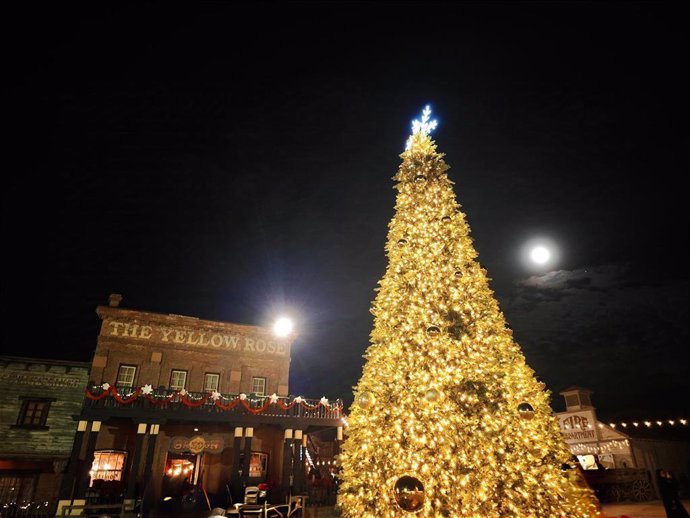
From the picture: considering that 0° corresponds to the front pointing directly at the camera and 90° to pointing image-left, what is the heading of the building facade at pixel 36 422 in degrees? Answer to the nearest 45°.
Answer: approximately 0°

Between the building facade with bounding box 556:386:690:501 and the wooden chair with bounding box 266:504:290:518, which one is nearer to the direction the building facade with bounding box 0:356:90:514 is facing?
the wooden chair

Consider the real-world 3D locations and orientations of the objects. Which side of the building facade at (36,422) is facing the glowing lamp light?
left

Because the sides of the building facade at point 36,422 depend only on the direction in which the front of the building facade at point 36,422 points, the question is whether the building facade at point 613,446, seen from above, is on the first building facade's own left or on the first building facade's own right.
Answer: on the first building facade's own left

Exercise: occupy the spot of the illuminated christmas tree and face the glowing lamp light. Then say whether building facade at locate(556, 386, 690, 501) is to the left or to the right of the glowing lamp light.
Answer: right

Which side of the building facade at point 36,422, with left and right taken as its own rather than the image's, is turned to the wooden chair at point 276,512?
front

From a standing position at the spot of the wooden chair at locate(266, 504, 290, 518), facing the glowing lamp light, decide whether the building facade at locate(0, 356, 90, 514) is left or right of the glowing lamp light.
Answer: left

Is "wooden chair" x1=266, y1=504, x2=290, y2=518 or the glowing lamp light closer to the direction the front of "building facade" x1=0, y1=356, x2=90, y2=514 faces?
the wooden chair
